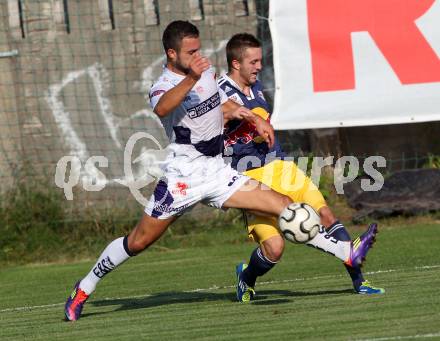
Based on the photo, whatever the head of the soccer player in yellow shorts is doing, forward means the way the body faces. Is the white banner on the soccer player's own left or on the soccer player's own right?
on the soccer player's own left

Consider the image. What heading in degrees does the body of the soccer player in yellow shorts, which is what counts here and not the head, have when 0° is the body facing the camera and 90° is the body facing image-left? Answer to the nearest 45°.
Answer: approximately 315°

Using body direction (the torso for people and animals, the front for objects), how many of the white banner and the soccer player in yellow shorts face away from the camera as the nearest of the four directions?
0

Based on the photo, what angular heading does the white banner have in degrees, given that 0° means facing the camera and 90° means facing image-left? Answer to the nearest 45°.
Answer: approximately 0°

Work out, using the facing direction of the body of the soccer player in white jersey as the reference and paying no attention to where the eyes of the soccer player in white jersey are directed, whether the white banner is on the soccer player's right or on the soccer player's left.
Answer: on the soccer player's left
